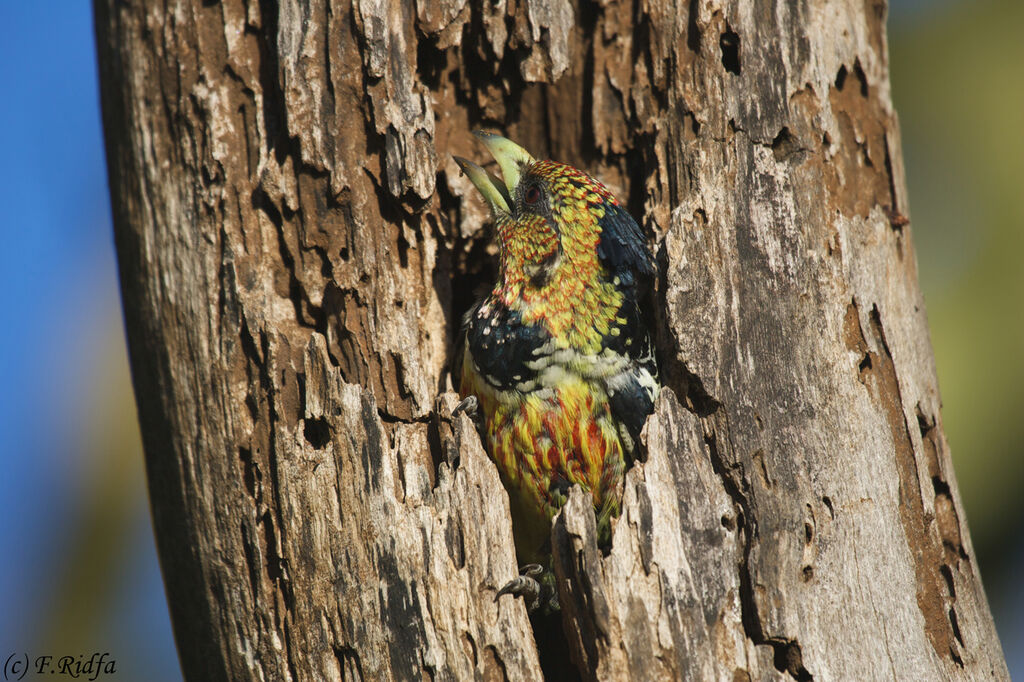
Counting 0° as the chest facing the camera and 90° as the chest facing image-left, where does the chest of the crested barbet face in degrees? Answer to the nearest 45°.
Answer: approximately 45°
